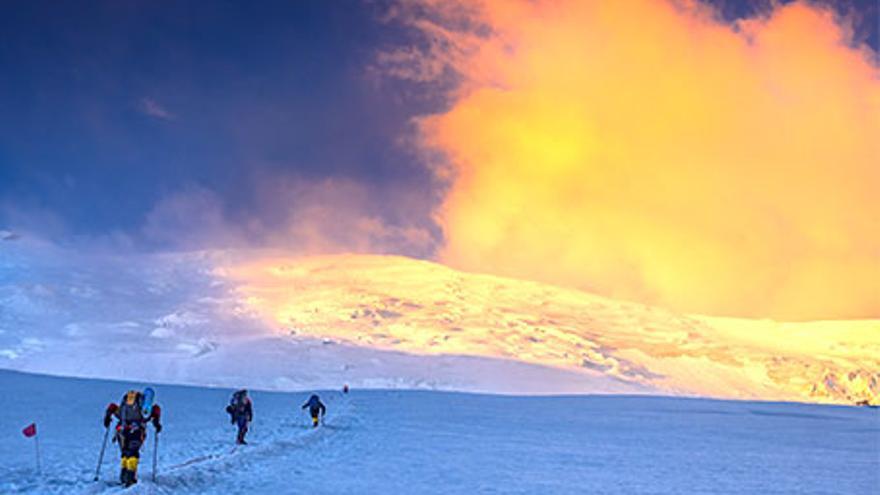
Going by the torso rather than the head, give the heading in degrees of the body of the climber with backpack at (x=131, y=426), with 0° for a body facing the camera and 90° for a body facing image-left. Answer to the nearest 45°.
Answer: approximately 180°
